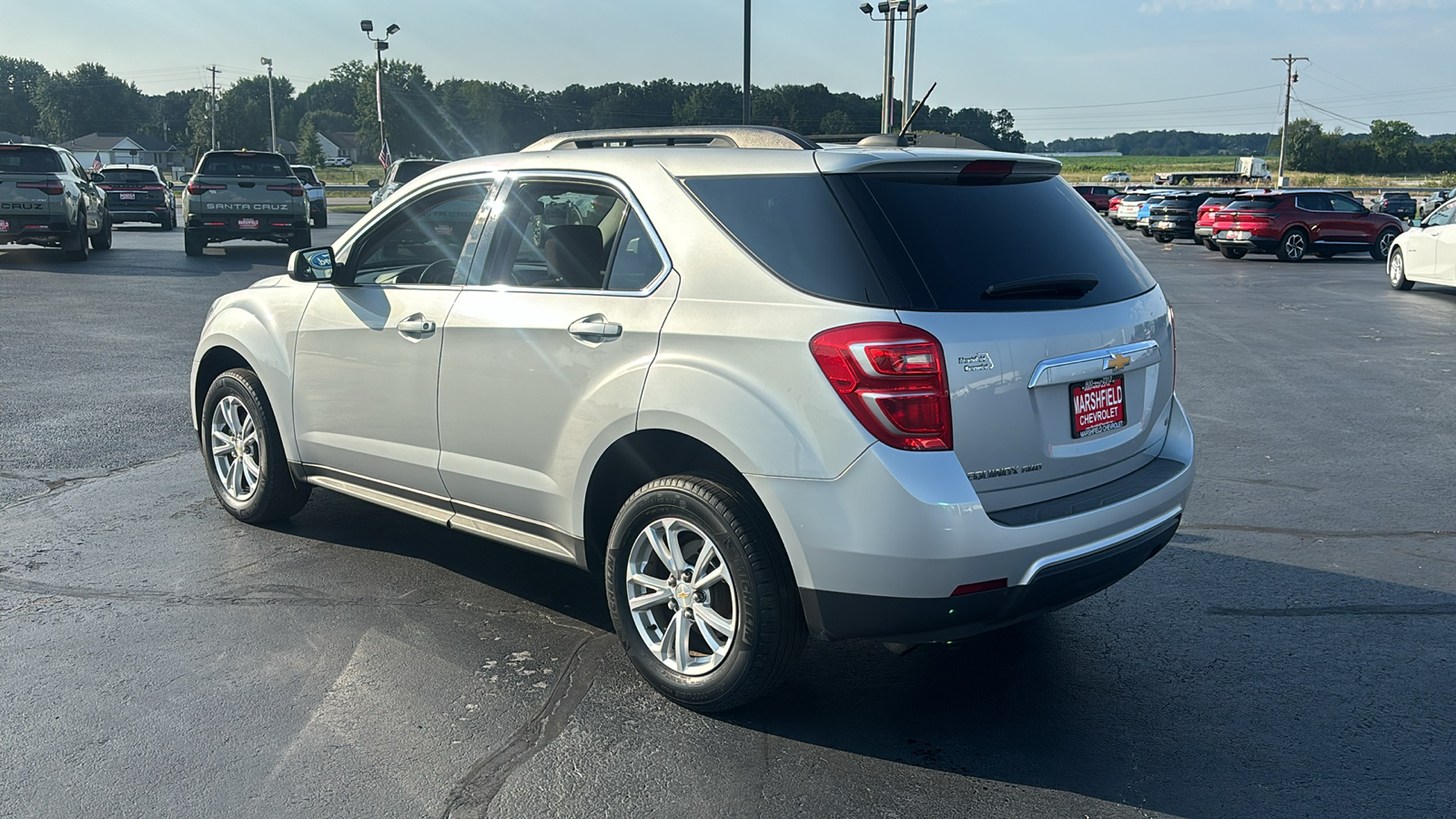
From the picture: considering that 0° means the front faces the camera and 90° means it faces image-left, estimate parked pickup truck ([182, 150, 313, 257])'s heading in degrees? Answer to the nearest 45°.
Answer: approximately 180°

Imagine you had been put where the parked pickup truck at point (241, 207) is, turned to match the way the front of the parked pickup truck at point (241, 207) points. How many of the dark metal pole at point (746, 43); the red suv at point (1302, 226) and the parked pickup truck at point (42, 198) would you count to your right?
2

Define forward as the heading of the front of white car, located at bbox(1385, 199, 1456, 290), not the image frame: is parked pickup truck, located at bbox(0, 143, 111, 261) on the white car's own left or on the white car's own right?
on the white car's own left

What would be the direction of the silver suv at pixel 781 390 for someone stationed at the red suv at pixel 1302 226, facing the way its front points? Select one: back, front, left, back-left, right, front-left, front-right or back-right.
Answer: back-right

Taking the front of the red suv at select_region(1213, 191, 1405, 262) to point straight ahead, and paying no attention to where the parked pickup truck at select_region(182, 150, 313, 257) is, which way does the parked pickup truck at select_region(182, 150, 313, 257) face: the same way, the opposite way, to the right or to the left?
to the left

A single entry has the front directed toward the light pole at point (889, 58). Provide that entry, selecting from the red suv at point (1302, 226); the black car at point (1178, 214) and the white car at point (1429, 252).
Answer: the white car

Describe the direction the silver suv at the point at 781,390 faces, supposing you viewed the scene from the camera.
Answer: facing away from the viewer and to the left of the viewer

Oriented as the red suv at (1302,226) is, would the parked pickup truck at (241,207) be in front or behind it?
behind

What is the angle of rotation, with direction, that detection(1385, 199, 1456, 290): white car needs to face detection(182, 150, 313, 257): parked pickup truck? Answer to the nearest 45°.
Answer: approximately 45° to its left
